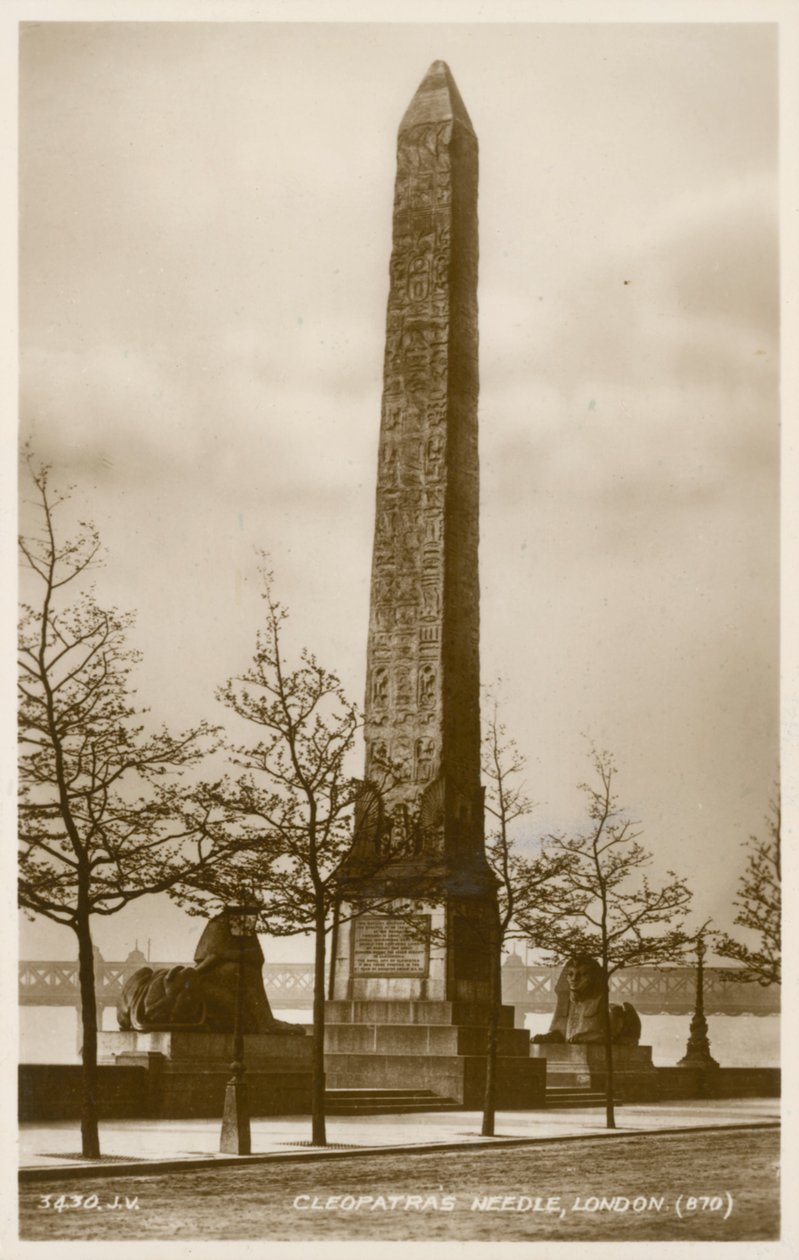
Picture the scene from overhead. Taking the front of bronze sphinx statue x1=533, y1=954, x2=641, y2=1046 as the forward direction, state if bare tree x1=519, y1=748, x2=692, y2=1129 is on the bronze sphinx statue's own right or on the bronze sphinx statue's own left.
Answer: on the bronze sphinx statue's own left

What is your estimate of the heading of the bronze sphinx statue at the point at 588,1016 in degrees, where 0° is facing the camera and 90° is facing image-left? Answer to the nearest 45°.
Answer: approximately 45°

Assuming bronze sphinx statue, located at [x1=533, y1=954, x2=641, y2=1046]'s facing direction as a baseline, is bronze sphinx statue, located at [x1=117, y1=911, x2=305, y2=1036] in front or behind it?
in front
